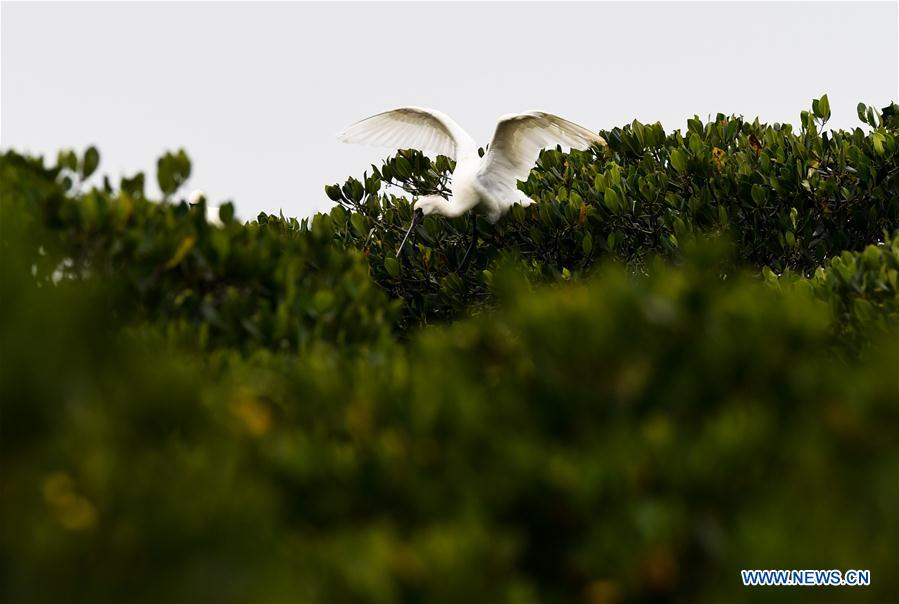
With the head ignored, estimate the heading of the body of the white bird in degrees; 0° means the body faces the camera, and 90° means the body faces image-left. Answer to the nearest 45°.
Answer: approximately 45°
